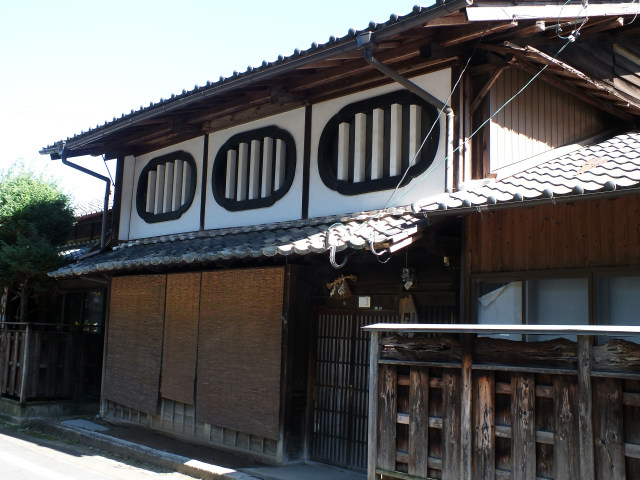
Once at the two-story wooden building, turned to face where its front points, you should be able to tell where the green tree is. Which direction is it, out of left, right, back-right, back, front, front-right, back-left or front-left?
right

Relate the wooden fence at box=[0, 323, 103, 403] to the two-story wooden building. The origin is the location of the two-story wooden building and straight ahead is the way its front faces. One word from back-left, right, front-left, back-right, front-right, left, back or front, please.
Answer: right

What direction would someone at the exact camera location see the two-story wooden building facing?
facing the viewer and to the left of the viewer

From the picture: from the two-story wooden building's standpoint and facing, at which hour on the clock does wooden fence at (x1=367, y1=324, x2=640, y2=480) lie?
The wooden fence is roughly at 10 o'clock from the two-story wooden building.
